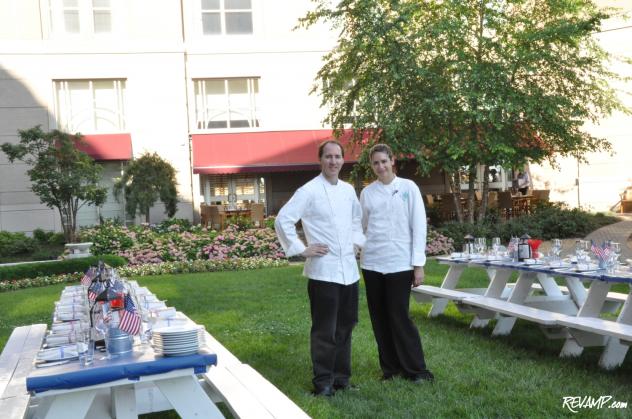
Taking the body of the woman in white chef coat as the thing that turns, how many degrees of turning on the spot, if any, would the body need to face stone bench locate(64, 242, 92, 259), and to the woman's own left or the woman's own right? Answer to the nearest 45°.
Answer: approximately 135° to the woman's own right

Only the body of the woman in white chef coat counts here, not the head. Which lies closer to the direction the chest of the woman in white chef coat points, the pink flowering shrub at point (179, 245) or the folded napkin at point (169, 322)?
the folded napkin

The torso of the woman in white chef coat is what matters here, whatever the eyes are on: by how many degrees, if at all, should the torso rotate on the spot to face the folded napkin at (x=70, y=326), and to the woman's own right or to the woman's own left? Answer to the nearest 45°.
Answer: approximately 45° to the woman's own right

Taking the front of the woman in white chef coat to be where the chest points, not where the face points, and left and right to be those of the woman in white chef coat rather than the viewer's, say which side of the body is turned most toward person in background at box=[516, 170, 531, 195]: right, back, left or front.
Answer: back

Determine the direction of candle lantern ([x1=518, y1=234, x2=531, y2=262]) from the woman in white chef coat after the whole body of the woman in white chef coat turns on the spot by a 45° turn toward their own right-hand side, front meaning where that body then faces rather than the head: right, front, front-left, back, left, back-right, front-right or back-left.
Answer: back

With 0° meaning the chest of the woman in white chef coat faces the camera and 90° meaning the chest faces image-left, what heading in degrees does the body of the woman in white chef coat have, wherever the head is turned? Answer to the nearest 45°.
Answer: approximately 0°

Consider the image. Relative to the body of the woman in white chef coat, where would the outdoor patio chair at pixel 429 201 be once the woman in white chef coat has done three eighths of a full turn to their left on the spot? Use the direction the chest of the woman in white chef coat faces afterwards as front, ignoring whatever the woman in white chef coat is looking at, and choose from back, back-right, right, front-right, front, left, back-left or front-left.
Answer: front-left

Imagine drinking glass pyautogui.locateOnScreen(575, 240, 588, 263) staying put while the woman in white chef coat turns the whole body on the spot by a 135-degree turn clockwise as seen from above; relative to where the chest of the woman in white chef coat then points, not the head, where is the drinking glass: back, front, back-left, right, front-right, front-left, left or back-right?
right

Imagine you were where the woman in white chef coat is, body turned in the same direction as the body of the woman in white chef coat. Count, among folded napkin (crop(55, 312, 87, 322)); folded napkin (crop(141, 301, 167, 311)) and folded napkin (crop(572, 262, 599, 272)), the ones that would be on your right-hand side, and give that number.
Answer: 2

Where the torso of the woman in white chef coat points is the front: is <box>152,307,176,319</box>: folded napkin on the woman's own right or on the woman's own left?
on the woman's own right

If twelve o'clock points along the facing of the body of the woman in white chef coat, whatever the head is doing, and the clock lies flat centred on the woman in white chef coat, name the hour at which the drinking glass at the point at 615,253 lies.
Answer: The drinking glass is roughly at 8 o'clock from the woman in white chef coat.
